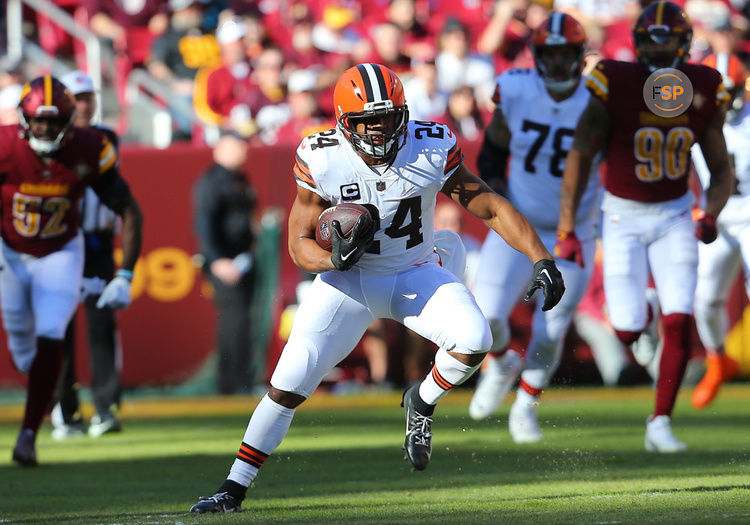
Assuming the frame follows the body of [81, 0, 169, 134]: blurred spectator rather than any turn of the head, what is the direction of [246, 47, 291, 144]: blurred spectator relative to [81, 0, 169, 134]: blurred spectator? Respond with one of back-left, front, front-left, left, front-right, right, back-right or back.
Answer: front-left

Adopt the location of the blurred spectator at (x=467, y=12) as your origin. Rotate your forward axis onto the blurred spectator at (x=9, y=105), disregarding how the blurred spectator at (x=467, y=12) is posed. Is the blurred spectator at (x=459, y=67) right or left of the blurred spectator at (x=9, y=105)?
left

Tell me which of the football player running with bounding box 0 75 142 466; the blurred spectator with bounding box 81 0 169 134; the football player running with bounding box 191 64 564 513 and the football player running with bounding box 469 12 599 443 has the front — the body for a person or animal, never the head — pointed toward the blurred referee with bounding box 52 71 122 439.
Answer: the blurred spectator with bounding box 81 0 169 134

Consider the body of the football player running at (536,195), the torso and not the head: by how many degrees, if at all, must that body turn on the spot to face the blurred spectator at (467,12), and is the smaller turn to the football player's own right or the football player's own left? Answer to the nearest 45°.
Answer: approximately 180°
